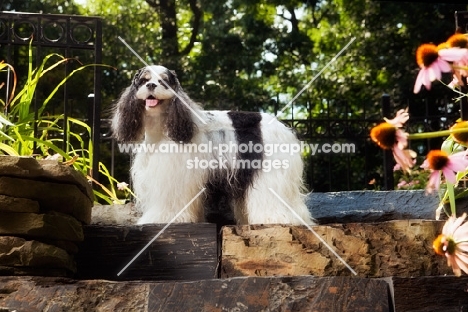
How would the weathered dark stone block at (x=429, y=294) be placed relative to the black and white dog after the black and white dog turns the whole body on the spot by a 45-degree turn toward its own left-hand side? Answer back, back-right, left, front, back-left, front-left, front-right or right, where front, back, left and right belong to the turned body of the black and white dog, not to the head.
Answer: left

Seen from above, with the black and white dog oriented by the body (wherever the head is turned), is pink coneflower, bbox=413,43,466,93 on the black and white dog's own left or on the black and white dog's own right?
on the black and white dog's own left

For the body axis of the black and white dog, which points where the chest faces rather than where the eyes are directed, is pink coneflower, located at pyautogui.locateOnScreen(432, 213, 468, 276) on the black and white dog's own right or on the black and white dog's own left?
on the black and white dog's own left

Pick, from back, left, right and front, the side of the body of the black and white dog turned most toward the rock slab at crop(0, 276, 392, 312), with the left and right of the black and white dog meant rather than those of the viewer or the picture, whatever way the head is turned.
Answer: left

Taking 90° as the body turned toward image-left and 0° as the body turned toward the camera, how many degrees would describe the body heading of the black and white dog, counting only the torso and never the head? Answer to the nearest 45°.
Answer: approximately 90°
